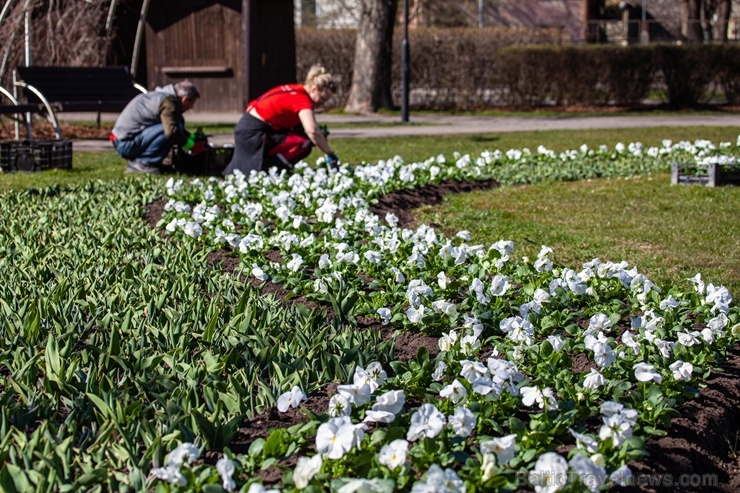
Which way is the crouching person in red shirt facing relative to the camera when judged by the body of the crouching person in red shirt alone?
to the viewer's right

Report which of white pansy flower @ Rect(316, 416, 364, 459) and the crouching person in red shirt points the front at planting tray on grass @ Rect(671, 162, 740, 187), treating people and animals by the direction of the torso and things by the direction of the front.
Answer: the crouching person in red shirt

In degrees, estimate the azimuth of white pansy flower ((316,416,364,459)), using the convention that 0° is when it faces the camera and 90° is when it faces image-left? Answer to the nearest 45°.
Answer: approximately 0°

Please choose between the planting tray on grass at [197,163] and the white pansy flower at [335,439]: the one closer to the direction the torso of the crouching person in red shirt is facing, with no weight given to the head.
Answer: the white pansy flower

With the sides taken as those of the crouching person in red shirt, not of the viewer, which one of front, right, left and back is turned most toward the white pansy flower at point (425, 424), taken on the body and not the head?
right

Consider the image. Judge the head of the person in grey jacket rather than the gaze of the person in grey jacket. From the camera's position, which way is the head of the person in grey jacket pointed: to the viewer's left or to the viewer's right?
to the viewer's right

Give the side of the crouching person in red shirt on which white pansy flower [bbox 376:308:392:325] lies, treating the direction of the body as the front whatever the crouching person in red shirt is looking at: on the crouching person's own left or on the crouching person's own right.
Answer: on the crouching person's own right

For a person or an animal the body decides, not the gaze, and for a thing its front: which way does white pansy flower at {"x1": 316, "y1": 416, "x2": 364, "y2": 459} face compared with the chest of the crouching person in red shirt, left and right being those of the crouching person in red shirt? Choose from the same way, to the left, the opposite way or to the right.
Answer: to the right

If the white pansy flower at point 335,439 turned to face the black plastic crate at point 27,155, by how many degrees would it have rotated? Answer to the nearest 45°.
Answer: approximately 180°

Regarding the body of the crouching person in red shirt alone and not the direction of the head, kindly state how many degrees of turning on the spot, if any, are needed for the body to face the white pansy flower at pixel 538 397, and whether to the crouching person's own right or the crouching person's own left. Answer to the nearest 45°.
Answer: approximately 90° to the crouching person's own right

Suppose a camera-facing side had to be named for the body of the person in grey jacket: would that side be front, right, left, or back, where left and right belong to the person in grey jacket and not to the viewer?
right

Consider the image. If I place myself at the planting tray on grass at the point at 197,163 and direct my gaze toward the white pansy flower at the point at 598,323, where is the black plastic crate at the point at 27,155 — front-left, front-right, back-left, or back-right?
back-right
